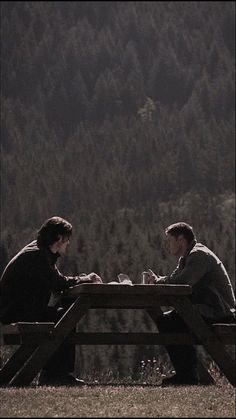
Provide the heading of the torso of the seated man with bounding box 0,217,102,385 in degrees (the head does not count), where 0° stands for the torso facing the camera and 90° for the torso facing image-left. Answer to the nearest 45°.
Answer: approximately 270°

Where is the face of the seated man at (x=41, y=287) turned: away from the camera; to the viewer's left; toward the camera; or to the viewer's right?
to the viewer's right

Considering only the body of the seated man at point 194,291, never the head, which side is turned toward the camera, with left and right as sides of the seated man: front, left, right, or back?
left
